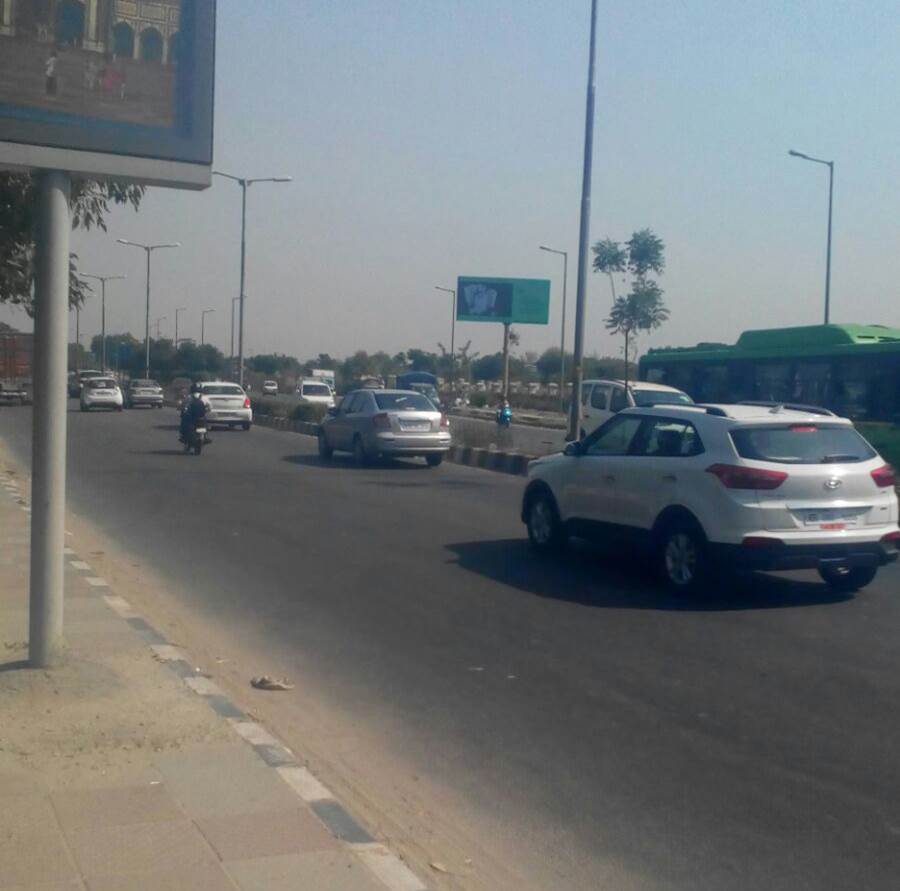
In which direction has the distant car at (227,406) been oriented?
away from the camera

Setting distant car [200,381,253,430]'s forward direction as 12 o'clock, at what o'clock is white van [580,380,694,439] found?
The white van is roughly at 5 o'clock from the distant car.

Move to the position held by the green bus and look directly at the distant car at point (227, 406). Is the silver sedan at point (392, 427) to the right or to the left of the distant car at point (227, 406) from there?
left

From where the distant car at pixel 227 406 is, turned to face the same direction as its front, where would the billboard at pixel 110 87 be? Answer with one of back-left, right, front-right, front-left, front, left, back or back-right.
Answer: back

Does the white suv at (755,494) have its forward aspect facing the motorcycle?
yes

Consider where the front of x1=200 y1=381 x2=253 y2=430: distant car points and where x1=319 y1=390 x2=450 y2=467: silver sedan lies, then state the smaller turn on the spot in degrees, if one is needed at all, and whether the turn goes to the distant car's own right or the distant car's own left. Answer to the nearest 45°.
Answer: approximately 180°

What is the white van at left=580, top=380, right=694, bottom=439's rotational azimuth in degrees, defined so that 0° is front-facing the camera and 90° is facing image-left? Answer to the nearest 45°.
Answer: approximately 315°

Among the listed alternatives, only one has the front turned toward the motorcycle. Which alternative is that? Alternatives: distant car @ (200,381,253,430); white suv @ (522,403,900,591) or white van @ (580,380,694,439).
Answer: the white suv

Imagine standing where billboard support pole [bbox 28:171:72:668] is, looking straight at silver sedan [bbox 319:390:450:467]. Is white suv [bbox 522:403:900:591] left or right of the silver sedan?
right
